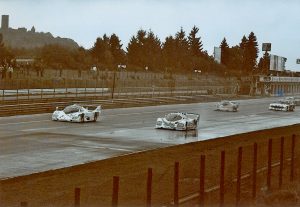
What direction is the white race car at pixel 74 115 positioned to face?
to the viewer's left

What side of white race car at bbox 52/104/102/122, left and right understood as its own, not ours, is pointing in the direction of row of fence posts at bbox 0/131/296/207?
left

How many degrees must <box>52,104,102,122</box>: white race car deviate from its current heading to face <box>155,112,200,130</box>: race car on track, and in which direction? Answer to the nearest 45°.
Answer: approximately 135° to its left
